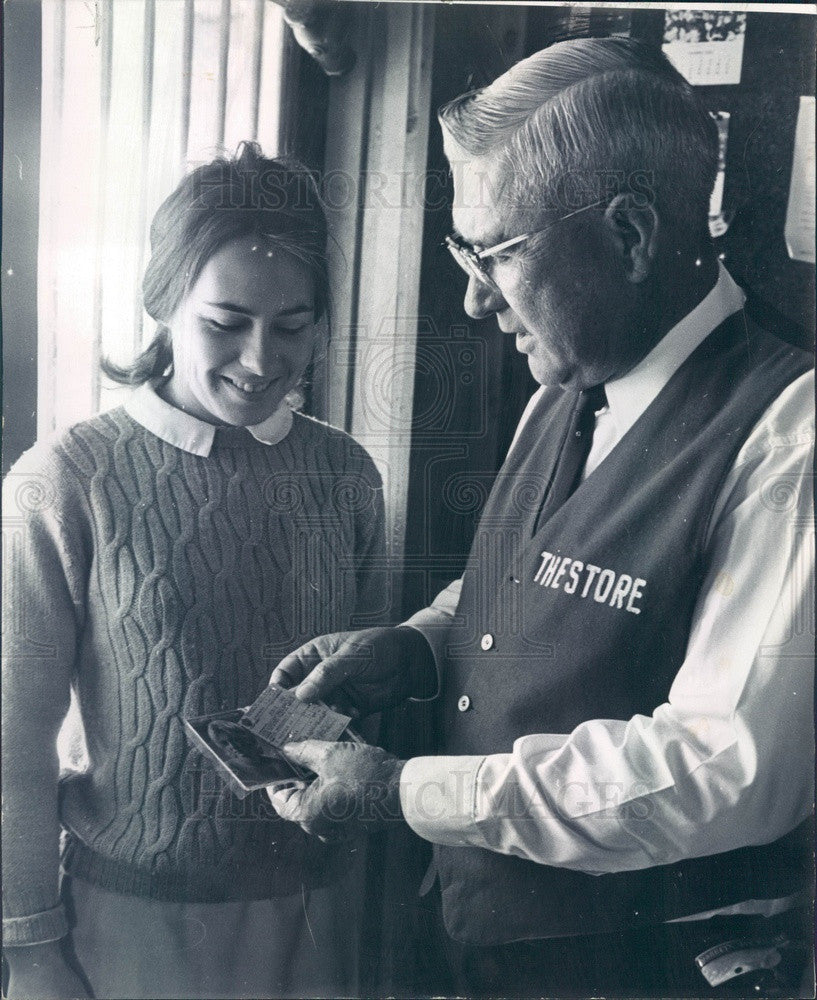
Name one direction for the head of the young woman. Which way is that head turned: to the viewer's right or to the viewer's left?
to the viewer's right

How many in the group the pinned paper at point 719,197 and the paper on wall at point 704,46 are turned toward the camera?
2

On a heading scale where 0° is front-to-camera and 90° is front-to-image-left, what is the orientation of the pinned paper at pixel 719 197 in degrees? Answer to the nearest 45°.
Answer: approximately 0°

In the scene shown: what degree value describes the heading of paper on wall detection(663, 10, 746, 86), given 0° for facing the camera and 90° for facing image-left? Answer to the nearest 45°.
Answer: approximately 0°

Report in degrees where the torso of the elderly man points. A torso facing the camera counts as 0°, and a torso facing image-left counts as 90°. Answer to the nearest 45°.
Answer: approximately 45°
